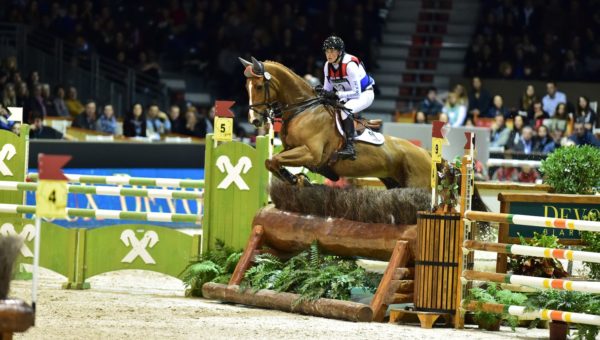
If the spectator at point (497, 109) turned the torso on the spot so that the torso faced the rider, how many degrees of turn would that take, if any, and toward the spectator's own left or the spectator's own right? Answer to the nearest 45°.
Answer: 0° — they already face them

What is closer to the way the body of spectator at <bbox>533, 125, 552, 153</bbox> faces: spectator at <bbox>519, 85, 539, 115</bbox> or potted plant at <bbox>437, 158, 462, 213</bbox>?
the potted plant

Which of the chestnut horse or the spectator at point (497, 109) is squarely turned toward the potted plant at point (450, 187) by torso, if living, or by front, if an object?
the spectator

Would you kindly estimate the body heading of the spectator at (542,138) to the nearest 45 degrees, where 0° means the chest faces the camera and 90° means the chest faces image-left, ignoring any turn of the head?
approximately 45°

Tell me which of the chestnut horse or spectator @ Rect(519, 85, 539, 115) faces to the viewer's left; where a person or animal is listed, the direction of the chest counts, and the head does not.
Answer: the chestnut horse

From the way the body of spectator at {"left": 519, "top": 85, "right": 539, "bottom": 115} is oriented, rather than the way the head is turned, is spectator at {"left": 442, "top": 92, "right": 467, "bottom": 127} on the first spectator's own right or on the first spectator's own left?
on the first spectator's own right

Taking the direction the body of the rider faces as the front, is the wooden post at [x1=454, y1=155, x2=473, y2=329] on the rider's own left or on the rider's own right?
on the rider's own left

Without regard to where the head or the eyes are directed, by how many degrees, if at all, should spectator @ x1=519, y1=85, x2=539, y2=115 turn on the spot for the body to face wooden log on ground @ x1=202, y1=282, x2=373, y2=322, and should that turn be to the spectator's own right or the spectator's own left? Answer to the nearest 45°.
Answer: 0° — they already face it

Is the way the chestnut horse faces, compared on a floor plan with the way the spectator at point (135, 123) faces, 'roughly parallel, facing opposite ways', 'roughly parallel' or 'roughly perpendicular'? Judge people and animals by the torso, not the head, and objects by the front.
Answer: roughly perpendicular

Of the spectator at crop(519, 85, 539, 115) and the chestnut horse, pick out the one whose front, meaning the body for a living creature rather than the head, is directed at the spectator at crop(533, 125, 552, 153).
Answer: the spectator at crop(519, 85, 539, 115)
